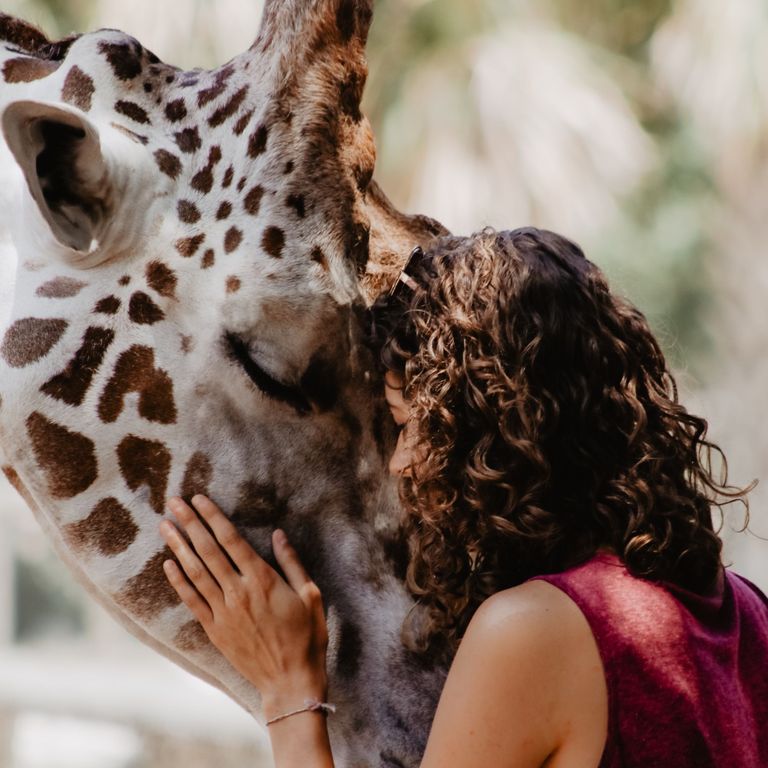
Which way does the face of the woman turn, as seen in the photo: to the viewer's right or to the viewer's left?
to the viewer's left

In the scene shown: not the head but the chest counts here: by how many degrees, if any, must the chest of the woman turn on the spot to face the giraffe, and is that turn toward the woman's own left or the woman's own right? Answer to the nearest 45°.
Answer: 0° — they already face it

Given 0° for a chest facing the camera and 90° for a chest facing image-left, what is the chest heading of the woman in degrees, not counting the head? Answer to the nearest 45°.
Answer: approximately 135°
